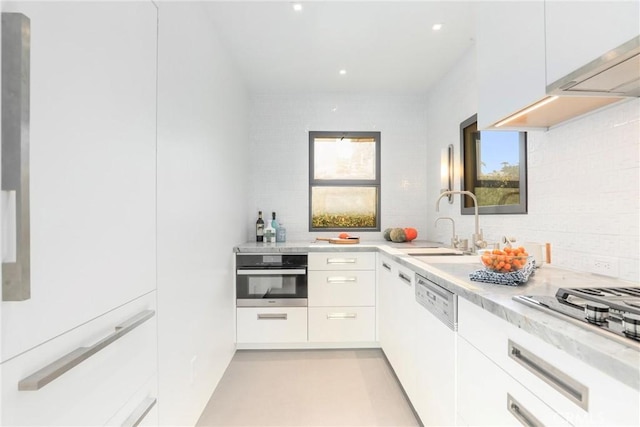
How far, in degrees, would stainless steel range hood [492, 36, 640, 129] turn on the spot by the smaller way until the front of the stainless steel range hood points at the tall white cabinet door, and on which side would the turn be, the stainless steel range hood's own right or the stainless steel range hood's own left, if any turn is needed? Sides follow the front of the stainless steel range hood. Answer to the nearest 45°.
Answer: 0° — it already faces it

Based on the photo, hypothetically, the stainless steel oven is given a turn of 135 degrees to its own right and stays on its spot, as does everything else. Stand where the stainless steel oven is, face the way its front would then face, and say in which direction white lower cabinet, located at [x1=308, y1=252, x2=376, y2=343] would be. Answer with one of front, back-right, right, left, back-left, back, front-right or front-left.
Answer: back-right

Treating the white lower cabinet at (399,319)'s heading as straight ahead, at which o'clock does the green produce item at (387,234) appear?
The green produce item is roughly at 3 o'clock from the white lower cabinet.

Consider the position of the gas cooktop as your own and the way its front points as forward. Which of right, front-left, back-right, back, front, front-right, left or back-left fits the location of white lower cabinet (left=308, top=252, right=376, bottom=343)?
right

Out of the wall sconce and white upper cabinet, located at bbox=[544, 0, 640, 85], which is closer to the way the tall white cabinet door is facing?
the white upper cabinet

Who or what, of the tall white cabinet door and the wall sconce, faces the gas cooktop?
the tall white cabinet door

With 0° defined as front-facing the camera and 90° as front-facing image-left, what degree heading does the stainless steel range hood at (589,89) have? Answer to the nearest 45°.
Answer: approximately 45°

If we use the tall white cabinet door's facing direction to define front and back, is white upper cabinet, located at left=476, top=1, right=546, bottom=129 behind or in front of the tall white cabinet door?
in front

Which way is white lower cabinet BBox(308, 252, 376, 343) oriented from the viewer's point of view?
toward the camera

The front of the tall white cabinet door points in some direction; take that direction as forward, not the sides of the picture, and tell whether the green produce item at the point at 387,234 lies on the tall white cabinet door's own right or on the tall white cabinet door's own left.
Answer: on the tall white cabinet door's own left

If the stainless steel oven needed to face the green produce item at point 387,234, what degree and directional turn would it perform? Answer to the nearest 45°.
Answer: approximately 90° to its left

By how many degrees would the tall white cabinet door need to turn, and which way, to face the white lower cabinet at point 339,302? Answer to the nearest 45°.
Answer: approximately 90° to its left

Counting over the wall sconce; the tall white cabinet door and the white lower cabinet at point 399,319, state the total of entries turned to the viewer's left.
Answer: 2

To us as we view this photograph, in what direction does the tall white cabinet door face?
facing the viewer and to the right of the viewer

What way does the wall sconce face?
to the viewer's left

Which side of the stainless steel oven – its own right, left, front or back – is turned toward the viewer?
front

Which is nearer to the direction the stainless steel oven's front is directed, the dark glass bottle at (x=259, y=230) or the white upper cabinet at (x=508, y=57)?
the white upper cabinet

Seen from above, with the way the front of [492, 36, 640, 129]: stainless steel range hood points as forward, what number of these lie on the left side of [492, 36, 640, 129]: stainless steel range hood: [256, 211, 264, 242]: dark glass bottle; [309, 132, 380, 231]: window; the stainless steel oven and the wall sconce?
0

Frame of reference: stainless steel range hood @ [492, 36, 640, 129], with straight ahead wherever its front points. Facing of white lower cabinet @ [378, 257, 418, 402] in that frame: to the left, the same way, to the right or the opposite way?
the same way

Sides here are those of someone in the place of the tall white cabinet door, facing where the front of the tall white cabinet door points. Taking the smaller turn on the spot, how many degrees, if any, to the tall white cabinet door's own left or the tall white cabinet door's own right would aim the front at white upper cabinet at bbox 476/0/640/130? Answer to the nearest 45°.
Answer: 0° — it already faces it

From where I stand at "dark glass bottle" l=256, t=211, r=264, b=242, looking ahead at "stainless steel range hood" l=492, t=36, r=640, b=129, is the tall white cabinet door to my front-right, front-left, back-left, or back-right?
front-right

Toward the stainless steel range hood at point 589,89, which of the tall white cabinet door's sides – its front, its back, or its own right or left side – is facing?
front

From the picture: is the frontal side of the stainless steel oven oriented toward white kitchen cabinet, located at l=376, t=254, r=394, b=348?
no
